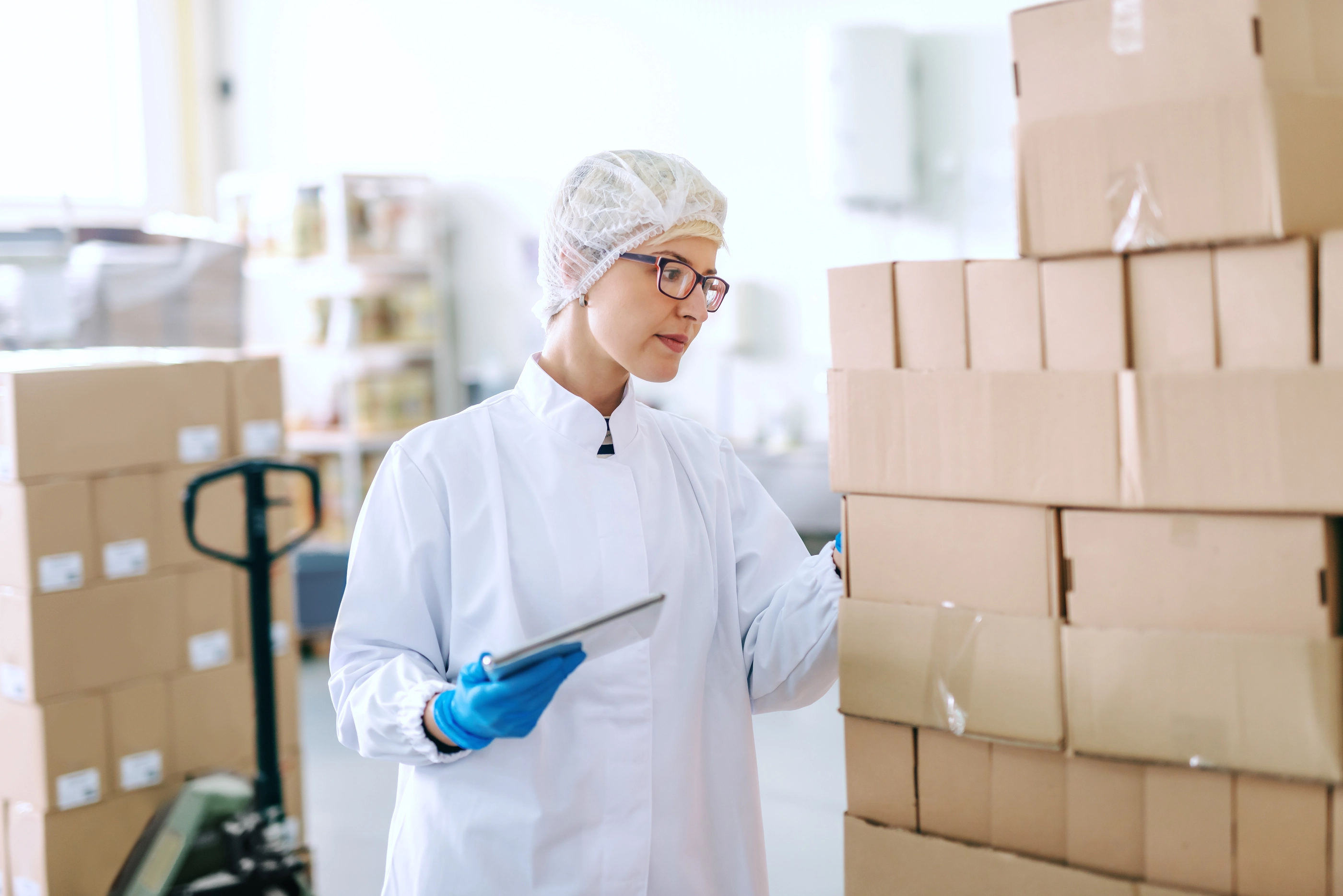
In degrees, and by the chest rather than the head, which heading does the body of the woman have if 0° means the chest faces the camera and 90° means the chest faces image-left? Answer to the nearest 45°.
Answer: approximately 315°

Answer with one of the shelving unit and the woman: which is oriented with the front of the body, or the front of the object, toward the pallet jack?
the shelving unit

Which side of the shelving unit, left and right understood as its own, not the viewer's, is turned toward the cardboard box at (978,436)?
front

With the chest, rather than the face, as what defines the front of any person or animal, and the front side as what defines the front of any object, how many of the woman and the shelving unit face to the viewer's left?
0

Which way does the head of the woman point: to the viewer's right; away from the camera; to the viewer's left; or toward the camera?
to the viewer's right

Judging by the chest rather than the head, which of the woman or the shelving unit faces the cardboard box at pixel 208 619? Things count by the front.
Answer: the shelving unit

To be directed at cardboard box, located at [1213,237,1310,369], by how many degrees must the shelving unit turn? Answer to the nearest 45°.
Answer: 0° — it already faces it

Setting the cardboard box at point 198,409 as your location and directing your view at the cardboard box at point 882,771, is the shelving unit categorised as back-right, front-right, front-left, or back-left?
back-left

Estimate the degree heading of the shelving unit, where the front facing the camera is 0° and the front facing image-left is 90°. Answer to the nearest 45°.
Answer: approximately 0°
